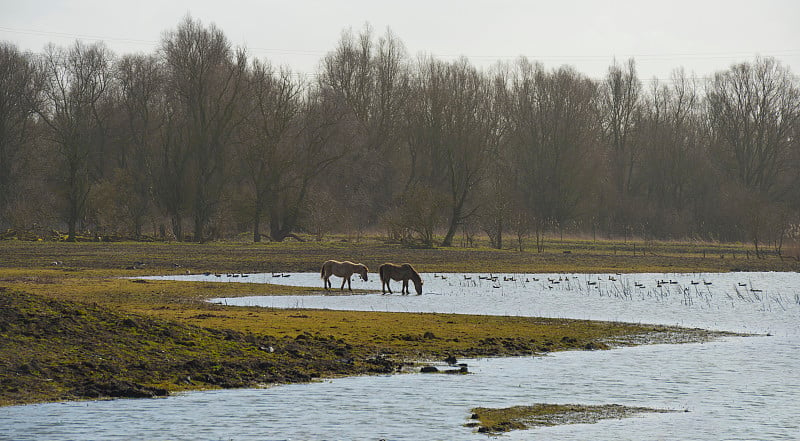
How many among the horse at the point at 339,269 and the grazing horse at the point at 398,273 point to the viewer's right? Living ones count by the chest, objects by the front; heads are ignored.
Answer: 2

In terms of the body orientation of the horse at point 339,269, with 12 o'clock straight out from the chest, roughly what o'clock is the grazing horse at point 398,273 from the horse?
The grazing horse is roughly at 1 o'clock from the horse.

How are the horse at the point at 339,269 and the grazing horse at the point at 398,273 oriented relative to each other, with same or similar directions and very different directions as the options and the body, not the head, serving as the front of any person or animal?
same or similar directions

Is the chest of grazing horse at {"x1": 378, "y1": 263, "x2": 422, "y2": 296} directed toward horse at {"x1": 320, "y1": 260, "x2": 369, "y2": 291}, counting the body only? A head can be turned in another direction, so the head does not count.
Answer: no

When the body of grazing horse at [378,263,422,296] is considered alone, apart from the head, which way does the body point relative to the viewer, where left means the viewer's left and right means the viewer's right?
facing to the right of the viewer

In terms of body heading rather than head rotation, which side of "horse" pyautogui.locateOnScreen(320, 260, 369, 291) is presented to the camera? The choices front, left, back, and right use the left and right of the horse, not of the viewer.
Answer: right
